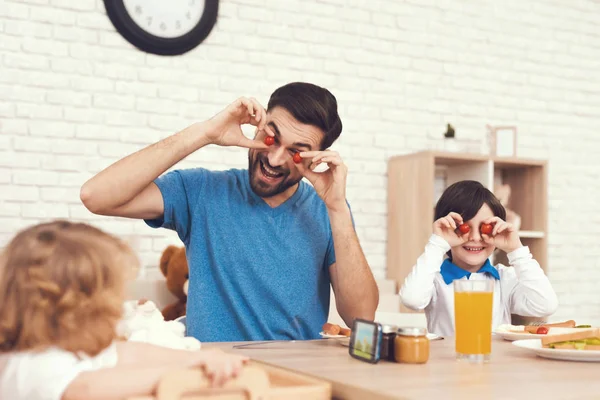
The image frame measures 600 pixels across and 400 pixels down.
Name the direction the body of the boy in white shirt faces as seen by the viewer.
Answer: toward the camera

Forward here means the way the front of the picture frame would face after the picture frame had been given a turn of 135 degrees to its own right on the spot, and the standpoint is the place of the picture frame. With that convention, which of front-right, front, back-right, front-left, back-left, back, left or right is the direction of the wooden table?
back-left

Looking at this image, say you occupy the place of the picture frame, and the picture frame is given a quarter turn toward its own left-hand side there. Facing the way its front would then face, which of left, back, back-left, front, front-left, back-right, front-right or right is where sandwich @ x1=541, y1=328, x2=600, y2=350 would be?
right

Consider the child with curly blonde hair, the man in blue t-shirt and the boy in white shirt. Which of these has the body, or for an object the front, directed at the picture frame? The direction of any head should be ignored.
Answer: the child with curly blonde hair

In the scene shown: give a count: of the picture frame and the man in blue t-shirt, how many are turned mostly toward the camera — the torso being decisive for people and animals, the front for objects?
2

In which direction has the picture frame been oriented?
toward the camera

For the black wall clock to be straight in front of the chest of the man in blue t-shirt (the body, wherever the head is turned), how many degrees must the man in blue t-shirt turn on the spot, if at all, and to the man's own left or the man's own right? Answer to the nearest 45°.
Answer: approximately 180°

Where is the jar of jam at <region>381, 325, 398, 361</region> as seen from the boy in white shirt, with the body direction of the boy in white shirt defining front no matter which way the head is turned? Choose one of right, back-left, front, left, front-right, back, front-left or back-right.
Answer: front

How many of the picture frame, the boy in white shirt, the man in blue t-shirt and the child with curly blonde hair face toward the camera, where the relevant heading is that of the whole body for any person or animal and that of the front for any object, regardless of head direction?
3

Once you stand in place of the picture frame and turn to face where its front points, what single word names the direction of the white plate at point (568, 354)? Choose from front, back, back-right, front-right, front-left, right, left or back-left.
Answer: front

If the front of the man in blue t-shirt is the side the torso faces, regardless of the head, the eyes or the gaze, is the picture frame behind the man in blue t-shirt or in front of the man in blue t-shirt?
behind

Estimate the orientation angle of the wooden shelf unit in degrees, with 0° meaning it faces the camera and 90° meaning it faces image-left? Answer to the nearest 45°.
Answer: approximately 315°

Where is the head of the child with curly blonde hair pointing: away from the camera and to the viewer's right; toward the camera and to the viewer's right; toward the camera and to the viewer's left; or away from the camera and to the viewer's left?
away from the camera and to the viewer's right

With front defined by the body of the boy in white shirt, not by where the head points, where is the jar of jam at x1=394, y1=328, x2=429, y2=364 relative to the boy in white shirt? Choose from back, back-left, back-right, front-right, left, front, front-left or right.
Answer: front

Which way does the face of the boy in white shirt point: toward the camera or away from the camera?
toward the camera
